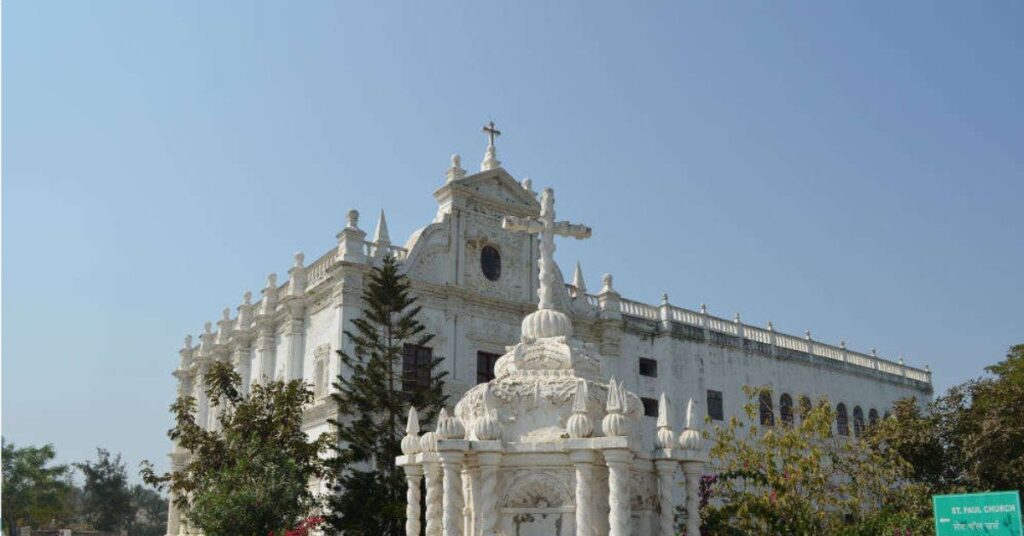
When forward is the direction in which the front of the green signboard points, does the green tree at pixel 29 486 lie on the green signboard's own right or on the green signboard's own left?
on the green signboard's own right

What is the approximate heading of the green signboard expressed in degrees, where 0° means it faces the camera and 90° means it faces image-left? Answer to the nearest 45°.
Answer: approximately 0°

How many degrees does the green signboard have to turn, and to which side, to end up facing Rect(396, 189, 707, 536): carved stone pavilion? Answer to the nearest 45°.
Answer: approximately 90° to its right

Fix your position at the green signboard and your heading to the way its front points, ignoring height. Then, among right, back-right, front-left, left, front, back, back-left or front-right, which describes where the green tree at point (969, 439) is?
back

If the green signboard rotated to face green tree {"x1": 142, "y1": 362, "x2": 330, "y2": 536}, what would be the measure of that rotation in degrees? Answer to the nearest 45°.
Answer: approximately 135° to its right

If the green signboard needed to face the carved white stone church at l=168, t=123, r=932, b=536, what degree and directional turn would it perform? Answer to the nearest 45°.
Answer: approximately 135° to its right

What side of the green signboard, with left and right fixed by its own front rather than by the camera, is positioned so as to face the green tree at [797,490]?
back
